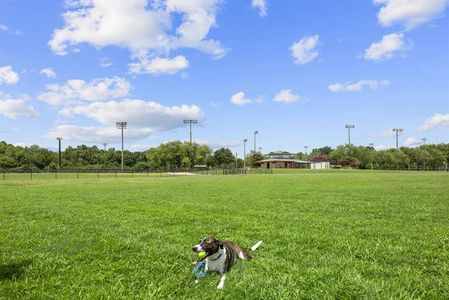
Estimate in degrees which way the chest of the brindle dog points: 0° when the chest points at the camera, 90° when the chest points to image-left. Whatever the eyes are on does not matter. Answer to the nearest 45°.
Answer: approximately 45°
